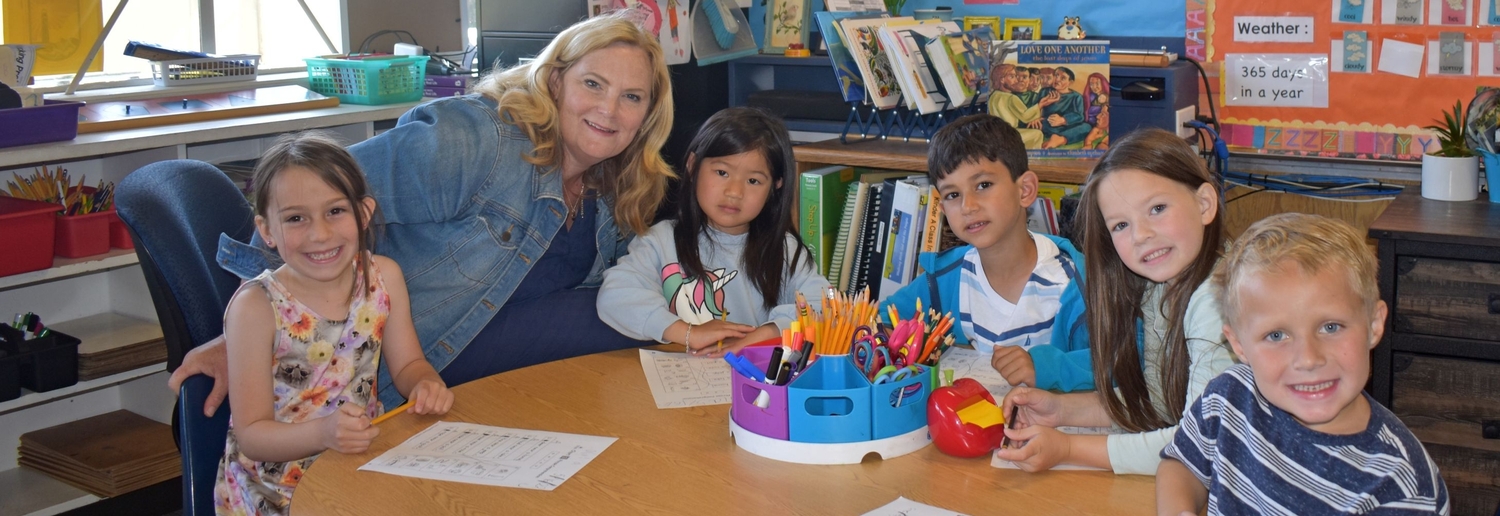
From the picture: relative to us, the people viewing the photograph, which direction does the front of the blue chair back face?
facing the viewer and to the right of the viewer

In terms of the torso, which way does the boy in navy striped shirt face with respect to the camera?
toward the camera

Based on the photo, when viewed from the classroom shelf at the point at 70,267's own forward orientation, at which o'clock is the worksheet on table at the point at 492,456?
The worksheet on table is roughly at 1 o'clock from the classroom shelf.

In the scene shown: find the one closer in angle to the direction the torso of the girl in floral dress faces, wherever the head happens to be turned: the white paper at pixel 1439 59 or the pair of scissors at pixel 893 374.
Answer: the pair of scissors

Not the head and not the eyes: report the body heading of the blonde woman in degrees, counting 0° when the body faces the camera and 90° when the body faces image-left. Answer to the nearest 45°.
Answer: approximately 315°

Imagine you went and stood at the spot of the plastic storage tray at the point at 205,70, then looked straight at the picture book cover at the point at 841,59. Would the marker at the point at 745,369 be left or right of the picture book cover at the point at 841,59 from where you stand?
right

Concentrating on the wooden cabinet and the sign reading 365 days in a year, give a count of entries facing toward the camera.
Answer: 2

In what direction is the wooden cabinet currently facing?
toward the camera

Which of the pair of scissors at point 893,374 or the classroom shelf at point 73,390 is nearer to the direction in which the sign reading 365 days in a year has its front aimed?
the pair of scissors

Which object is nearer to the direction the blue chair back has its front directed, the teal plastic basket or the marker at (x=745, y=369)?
the marker
